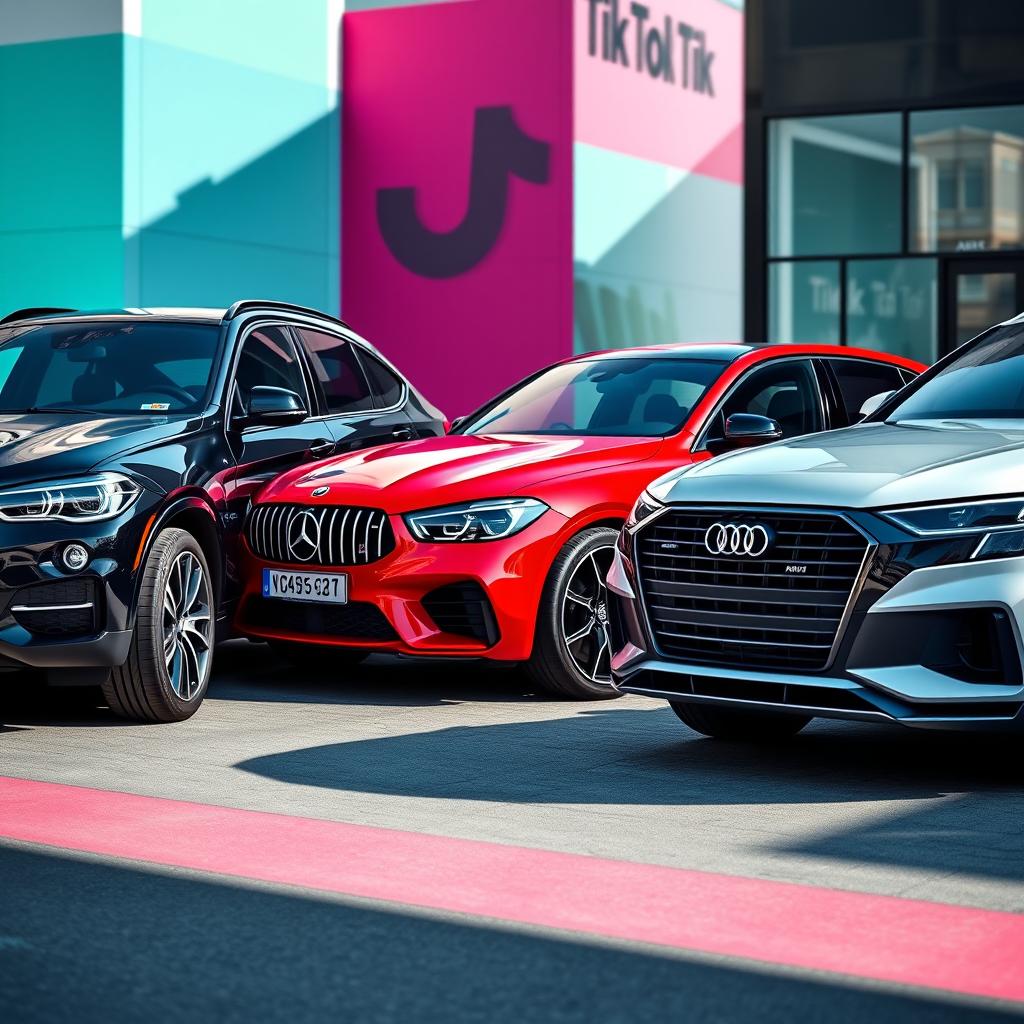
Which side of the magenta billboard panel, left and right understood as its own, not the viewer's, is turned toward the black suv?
front

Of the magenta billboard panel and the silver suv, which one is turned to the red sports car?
the magenta billboard panel

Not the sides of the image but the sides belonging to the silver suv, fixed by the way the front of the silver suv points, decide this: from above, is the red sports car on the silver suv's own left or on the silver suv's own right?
on the silver suv's own right

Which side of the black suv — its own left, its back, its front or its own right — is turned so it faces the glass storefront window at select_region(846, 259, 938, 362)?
back

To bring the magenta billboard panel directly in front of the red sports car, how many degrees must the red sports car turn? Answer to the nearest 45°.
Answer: approximately 135° to its right

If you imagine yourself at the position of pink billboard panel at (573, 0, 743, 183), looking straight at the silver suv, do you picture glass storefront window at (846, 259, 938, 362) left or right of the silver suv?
left

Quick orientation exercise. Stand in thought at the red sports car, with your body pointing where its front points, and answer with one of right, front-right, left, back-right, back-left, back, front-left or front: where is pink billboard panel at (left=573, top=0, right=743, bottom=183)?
back-right

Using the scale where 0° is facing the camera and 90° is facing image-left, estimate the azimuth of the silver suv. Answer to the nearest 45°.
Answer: approximately 45°

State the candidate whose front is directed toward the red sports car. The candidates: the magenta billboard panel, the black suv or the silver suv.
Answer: the magenta billboard panel

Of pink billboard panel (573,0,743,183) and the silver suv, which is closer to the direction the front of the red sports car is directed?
the silver suv

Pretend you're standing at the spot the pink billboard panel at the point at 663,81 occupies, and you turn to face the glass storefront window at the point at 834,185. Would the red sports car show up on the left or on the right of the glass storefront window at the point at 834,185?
right
